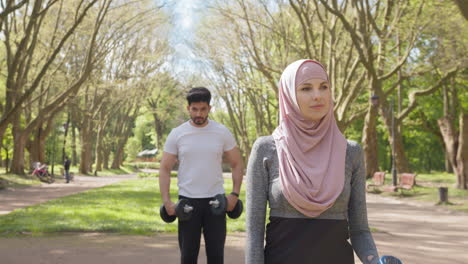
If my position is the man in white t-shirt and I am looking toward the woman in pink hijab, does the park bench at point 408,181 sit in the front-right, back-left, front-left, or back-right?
back-left

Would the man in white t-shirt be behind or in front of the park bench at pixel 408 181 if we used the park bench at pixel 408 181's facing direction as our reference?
in front

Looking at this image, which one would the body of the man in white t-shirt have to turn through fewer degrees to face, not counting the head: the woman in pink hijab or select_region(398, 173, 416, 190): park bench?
the woman in pink hijab

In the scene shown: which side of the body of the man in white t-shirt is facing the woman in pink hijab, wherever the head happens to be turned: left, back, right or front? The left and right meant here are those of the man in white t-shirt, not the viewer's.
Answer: front

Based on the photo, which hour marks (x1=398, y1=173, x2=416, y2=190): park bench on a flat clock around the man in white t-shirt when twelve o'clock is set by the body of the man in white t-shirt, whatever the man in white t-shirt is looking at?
The park bench is roughly at 7 o'clock from the man in white t-shirt.

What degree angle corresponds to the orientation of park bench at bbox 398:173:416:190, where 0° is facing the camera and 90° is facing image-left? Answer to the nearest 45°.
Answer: approximately 45°

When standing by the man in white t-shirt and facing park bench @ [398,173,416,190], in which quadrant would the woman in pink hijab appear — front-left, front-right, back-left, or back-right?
back-right

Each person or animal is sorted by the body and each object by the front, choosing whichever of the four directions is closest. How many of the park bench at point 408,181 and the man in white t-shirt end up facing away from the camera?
0

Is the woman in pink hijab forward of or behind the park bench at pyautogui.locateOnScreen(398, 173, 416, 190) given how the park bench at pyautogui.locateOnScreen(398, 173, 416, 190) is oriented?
forward

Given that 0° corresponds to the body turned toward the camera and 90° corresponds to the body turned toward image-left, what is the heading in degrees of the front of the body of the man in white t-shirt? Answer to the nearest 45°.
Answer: approximately 0°

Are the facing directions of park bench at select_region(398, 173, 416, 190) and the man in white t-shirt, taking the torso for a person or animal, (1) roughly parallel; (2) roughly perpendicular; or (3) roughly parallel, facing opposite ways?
roughly perpendicular

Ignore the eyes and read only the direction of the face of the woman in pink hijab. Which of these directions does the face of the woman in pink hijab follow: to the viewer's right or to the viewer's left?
to the viewer's right
